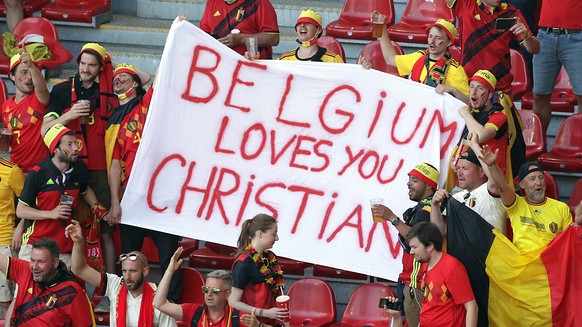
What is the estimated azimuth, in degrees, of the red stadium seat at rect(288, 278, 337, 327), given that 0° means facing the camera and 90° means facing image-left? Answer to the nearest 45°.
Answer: approximately 0°

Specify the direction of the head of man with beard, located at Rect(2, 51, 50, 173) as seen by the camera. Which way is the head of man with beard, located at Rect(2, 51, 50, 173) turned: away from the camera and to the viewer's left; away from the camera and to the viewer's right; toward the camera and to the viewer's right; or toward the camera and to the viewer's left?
toward the camera and to the viewer's right

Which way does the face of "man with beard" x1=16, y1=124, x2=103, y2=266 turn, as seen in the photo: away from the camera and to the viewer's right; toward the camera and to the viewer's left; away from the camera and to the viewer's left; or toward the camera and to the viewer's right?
toward the camera and to the viewer's right

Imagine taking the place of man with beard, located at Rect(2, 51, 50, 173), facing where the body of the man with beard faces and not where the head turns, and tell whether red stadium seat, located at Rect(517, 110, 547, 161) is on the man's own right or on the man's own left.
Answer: on the man's own left

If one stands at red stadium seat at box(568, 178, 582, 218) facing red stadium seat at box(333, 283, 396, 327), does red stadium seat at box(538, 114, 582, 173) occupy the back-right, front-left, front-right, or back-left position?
back-right
